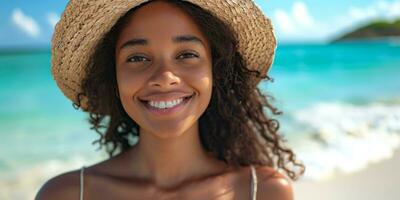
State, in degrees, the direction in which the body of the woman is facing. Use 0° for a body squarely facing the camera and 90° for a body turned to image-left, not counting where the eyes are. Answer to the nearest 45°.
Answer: approximately 0°

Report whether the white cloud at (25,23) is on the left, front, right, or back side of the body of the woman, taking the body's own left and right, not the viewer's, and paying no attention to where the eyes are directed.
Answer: back

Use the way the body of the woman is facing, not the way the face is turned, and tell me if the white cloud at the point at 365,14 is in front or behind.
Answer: behind

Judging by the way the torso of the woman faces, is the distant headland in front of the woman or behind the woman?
behind

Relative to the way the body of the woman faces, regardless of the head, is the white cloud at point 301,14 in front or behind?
behind
